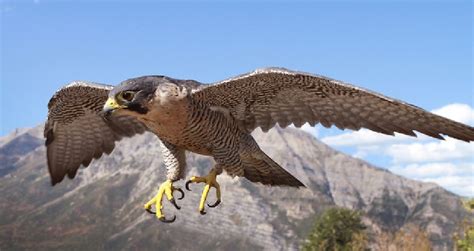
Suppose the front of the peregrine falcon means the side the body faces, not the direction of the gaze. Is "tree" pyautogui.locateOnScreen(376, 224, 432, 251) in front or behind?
behind

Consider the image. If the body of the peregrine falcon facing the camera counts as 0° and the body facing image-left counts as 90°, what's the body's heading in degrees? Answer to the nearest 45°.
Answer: approximately 45°
